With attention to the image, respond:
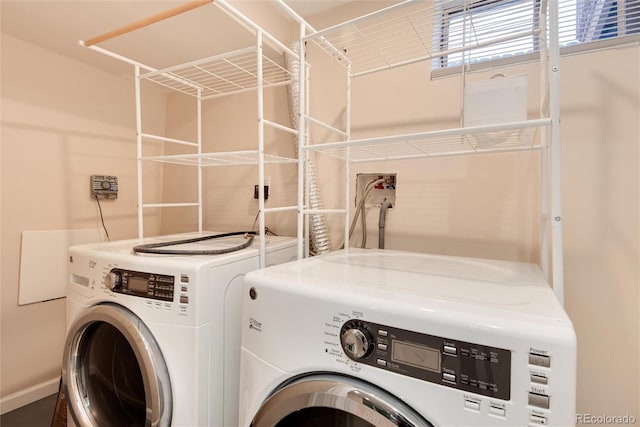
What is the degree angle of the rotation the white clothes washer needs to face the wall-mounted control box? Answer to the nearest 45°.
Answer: approximately 135° to its right

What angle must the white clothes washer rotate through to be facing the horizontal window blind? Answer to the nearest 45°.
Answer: approximately 135° to its left

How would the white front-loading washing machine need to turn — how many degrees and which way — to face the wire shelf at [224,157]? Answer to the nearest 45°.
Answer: approximately 90° to its right

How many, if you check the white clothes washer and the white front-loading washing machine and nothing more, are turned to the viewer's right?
0

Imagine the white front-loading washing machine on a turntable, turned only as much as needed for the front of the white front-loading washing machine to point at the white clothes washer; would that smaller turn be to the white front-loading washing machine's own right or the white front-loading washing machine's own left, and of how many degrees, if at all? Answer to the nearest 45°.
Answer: approximately 45° to the white front-loading washing machine's own right

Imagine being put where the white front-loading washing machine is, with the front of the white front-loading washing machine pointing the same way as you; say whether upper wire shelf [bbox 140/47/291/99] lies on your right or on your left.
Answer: on your right

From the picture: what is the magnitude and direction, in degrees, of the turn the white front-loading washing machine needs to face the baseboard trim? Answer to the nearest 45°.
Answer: approximately 45° to its right

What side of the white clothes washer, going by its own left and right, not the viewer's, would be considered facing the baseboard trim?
right

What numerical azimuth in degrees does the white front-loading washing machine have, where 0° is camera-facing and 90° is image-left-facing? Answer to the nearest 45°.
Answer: approximately 45°
